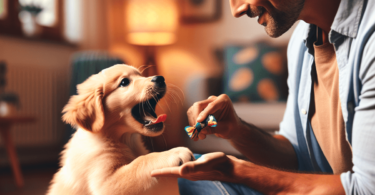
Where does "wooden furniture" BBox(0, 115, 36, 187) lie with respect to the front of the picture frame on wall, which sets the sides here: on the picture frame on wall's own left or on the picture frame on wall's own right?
on the picture frame on wall's own right

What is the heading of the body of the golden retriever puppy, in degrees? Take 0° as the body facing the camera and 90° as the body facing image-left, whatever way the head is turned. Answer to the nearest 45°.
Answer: approximately 270°

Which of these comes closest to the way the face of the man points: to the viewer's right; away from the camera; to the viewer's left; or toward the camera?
to the viewer's left

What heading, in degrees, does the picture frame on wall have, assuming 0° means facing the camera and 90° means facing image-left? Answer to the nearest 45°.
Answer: approximately 0°

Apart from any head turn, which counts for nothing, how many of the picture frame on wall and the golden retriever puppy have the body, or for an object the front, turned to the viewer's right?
1

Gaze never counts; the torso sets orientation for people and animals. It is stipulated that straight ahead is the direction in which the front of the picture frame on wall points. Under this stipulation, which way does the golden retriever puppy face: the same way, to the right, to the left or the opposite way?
to the left

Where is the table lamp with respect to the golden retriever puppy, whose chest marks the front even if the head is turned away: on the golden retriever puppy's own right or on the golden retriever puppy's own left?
on the golden retriever puppy's own left
